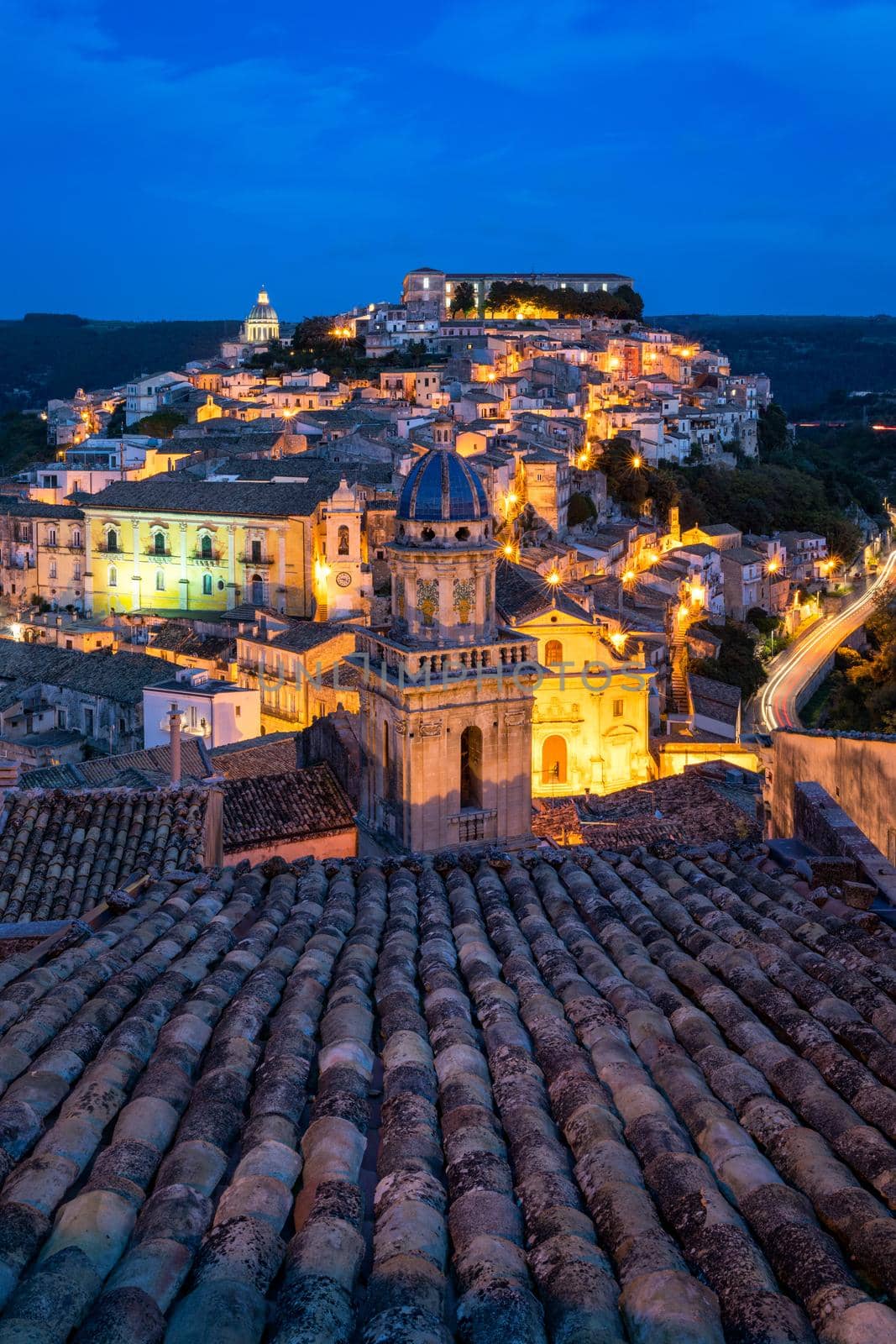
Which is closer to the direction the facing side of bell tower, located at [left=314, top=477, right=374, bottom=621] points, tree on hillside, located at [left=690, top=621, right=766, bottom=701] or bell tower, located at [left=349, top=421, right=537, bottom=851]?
the bell tower

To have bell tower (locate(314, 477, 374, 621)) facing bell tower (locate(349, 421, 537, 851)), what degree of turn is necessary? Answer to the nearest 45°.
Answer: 0° — it already faces it

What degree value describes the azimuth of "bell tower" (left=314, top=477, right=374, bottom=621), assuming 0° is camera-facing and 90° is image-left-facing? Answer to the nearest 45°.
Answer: approximately 0°

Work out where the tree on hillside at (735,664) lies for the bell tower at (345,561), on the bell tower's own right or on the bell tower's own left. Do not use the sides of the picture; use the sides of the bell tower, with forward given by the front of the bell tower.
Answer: on the bell tower's own left
